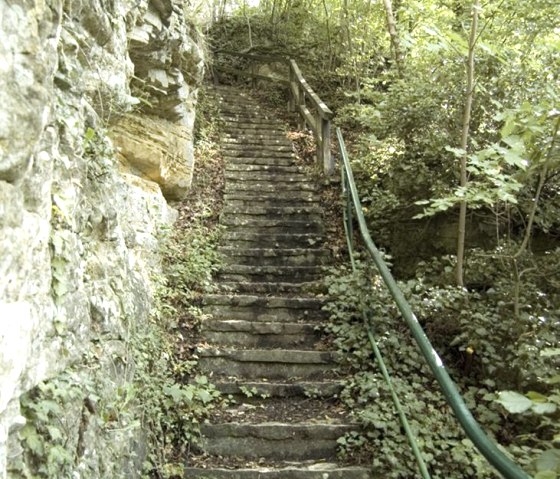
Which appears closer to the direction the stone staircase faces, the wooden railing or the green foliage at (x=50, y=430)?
the green foliage

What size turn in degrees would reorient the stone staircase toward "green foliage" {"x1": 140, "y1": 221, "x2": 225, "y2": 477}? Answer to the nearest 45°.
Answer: approximately 45° to its right

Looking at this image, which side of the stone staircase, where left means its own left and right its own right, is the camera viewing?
front

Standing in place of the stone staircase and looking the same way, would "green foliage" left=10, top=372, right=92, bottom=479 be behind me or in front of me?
in front
